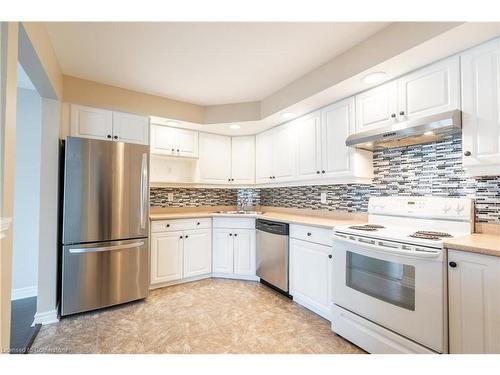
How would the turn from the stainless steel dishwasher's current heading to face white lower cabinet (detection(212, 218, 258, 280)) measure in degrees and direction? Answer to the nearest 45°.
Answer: approximately 90° to its right

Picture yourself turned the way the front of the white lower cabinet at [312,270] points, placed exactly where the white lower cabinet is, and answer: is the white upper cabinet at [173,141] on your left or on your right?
on your right

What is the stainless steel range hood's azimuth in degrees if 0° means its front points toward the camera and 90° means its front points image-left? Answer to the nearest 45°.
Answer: approximately 45°

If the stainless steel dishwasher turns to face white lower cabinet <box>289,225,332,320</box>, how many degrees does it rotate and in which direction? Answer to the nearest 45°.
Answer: approximately 90° to its left

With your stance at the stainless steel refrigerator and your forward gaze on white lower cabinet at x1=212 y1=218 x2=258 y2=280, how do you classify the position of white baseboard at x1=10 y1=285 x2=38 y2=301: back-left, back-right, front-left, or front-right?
back-left

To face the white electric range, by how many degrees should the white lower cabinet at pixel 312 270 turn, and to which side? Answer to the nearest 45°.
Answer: approximately 90° to its left

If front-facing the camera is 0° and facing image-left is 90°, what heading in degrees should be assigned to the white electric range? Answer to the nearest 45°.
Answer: approximately 45°

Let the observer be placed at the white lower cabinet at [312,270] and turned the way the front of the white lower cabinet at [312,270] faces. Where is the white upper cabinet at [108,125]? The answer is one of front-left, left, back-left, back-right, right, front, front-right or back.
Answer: front-right

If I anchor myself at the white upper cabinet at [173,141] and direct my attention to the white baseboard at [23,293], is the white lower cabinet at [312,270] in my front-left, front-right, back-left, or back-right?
back-left

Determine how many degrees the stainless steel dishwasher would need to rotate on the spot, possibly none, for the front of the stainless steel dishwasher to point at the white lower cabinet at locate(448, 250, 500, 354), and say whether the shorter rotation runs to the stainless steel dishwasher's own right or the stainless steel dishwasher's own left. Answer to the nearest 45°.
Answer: approximately 90° to the stainless steel dishwasher's own left
